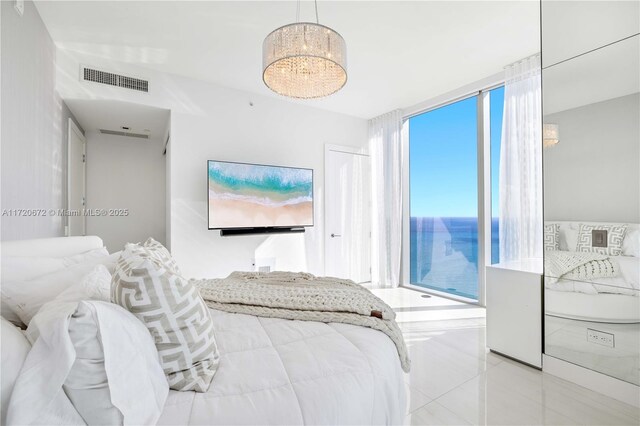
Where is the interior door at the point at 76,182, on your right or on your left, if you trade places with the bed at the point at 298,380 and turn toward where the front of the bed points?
on your left

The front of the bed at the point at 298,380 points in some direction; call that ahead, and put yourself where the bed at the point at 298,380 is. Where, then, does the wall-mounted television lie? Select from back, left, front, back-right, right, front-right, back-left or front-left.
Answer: left

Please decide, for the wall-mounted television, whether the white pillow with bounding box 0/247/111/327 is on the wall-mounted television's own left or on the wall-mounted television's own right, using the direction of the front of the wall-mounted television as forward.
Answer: on the wall-mounted television's own right

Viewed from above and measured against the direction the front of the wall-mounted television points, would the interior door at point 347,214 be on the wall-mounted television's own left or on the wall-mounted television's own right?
on the wall-mounted television's own left

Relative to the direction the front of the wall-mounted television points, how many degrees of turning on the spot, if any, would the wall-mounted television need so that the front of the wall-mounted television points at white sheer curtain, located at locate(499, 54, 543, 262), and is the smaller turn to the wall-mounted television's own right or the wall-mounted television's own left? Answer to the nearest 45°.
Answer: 0° — it already faces it

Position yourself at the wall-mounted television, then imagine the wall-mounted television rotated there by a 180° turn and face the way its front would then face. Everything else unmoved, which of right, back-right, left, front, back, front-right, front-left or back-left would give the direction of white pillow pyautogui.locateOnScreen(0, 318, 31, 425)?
back-left

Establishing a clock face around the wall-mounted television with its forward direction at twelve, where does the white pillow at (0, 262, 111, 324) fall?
The white pillow is roughly at 2 o'clock from the wall-mounted television.

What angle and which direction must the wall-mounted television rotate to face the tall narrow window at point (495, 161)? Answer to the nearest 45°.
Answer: approximately 45° to its left

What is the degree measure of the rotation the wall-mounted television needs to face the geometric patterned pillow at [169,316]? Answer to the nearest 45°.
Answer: approximately 45° to its right

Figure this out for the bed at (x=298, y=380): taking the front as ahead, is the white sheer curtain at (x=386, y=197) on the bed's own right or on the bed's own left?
on the bed's own left

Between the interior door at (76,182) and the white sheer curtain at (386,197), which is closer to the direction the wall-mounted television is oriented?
the white sheer curtain

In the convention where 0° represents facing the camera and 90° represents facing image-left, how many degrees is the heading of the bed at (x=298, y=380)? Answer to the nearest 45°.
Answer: approximately 270°

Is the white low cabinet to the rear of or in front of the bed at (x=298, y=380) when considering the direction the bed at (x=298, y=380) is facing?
in front

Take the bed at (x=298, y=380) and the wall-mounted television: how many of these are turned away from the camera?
0
